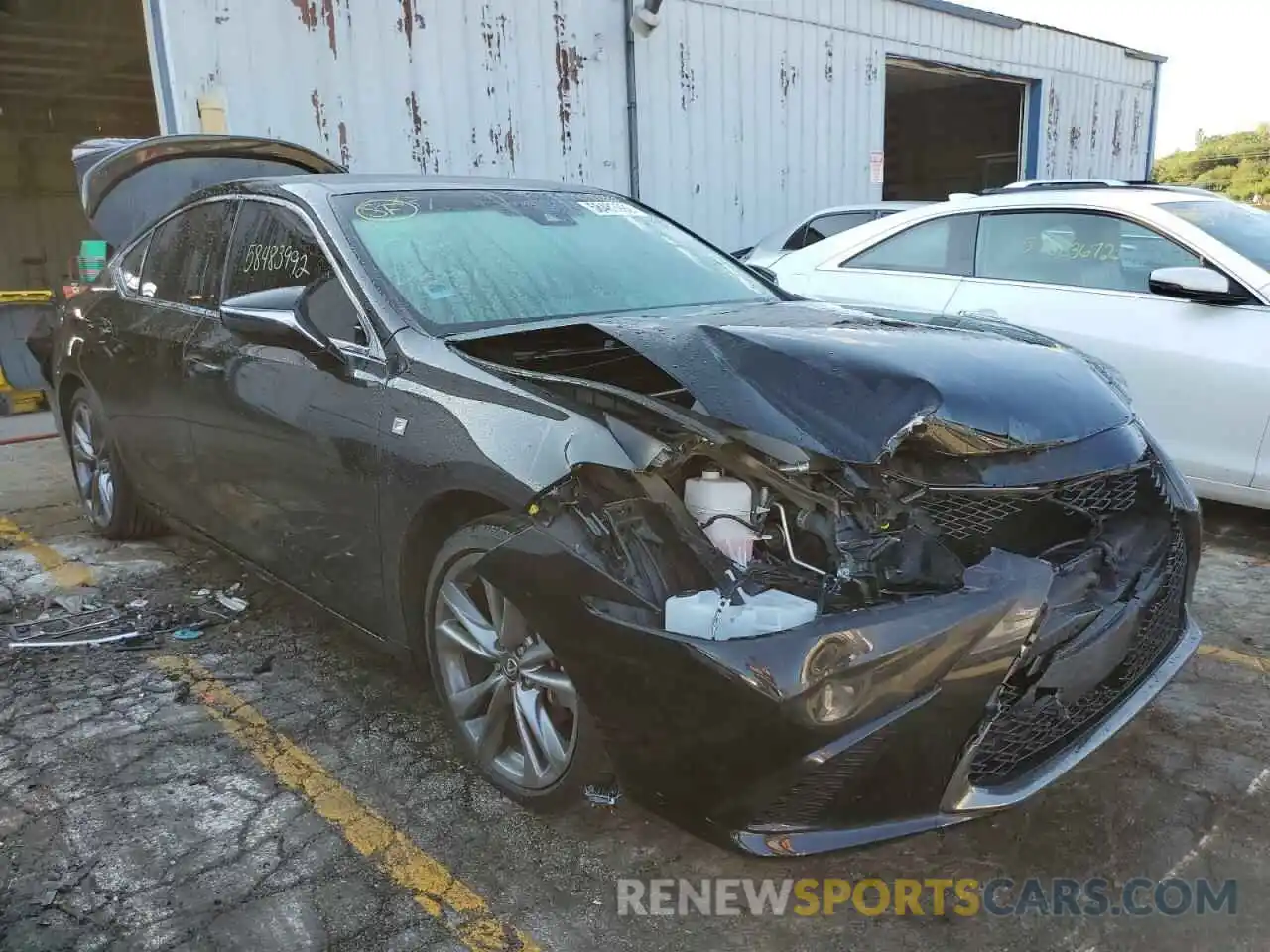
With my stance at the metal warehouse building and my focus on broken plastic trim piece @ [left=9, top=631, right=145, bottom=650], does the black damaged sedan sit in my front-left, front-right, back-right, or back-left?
front-left

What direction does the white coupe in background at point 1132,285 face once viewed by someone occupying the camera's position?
facing the viewer and to the right of the viewer

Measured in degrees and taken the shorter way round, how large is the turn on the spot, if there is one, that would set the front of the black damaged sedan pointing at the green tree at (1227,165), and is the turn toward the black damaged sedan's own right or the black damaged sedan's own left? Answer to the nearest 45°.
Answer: approximately 90° to the black damaged sedan's own left

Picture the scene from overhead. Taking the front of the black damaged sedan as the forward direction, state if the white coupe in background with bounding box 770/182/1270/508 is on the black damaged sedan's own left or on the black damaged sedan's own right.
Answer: on the black damaged sedan's own left

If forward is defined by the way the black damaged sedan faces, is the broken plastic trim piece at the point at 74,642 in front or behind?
behind

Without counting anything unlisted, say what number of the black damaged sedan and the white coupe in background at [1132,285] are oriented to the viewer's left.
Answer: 0

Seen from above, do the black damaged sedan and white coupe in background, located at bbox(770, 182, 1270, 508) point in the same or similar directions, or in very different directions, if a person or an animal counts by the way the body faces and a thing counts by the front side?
same or similar directions
